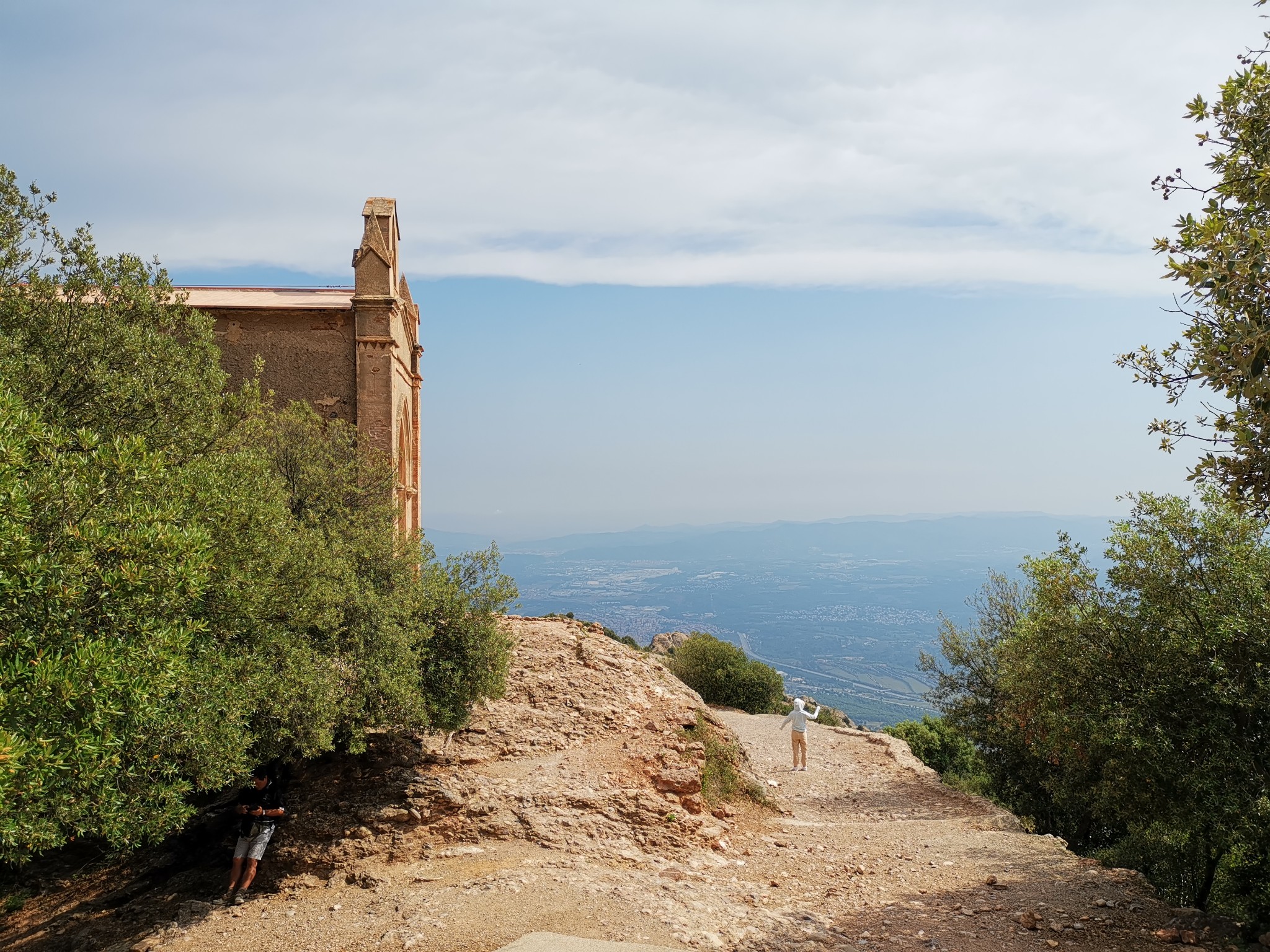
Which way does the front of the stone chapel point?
to the viewer's right

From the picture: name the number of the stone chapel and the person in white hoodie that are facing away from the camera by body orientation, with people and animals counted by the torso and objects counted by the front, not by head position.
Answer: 1

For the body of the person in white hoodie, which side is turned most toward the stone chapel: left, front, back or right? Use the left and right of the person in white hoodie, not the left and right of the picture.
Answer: left

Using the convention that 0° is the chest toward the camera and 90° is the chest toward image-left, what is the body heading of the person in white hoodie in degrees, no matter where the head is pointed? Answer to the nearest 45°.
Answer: approximately 180°

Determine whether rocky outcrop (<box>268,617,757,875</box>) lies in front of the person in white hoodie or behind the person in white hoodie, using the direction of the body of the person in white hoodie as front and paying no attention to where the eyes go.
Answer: behind

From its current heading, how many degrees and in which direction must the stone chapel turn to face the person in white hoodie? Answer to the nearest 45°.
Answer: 0° — it already faces them

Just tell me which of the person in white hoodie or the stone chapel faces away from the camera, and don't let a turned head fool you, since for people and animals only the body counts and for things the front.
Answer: the person in white hoodie
